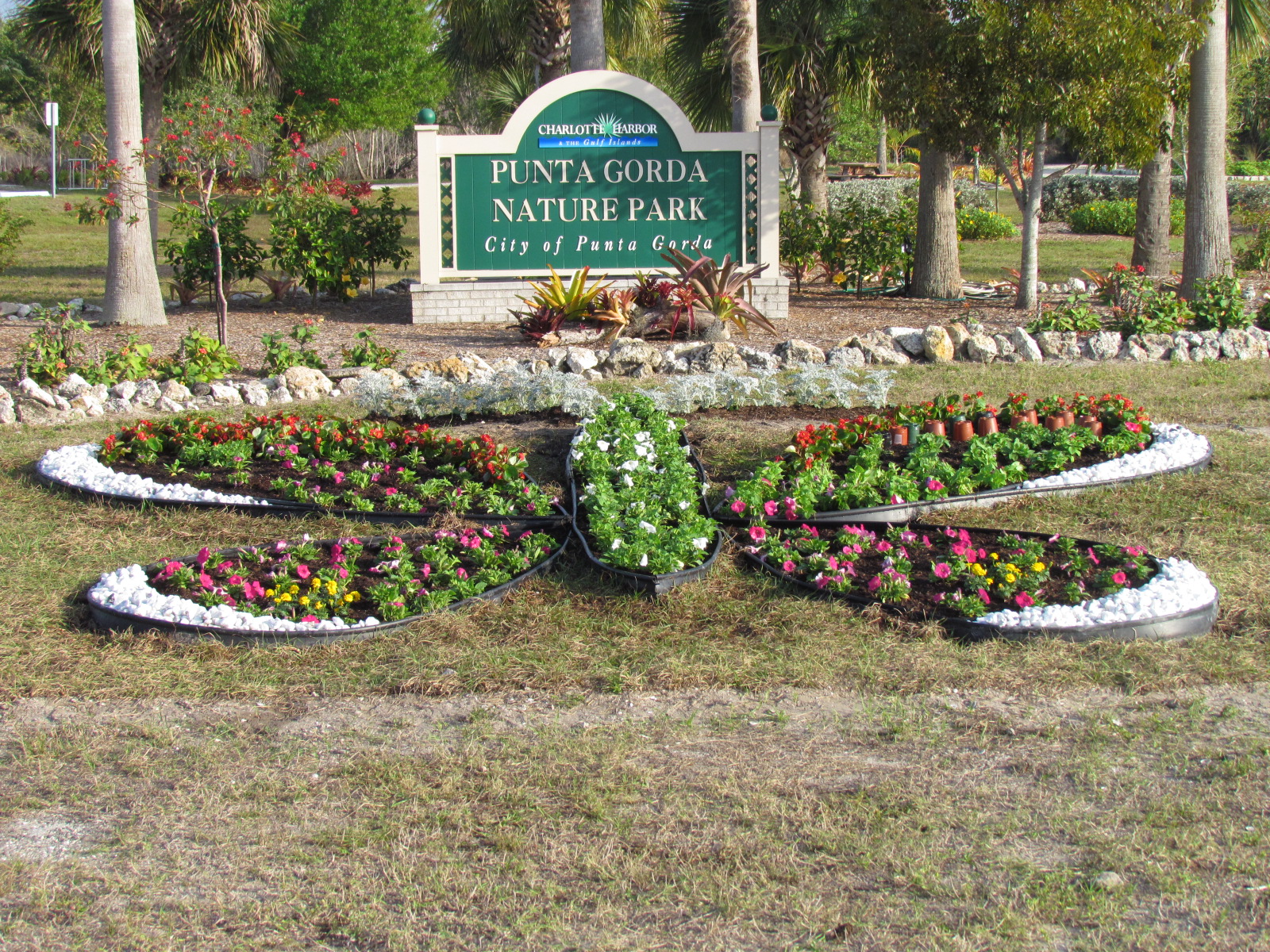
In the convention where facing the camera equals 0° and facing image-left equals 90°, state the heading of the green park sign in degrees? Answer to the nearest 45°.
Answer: approximately 0°

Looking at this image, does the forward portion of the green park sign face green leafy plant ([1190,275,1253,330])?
no

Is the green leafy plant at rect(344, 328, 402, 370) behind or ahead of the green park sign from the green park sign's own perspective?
ahead

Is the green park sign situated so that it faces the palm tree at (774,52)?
no

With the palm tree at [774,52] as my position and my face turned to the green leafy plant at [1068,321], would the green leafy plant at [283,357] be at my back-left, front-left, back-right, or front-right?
front-right

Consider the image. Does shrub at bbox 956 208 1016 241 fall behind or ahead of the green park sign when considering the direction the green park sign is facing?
behind

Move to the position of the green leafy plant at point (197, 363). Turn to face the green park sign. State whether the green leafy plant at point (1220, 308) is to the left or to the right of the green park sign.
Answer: right

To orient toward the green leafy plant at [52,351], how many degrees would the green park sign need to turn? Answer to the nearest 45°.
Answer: approximately 45° to its right

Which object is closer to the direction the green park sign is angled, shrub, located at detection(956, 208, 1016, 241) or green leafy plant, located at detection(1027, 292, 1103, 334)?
the green leafy plant

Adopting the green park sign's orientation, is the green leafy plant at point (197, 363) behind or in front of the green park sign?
in front
